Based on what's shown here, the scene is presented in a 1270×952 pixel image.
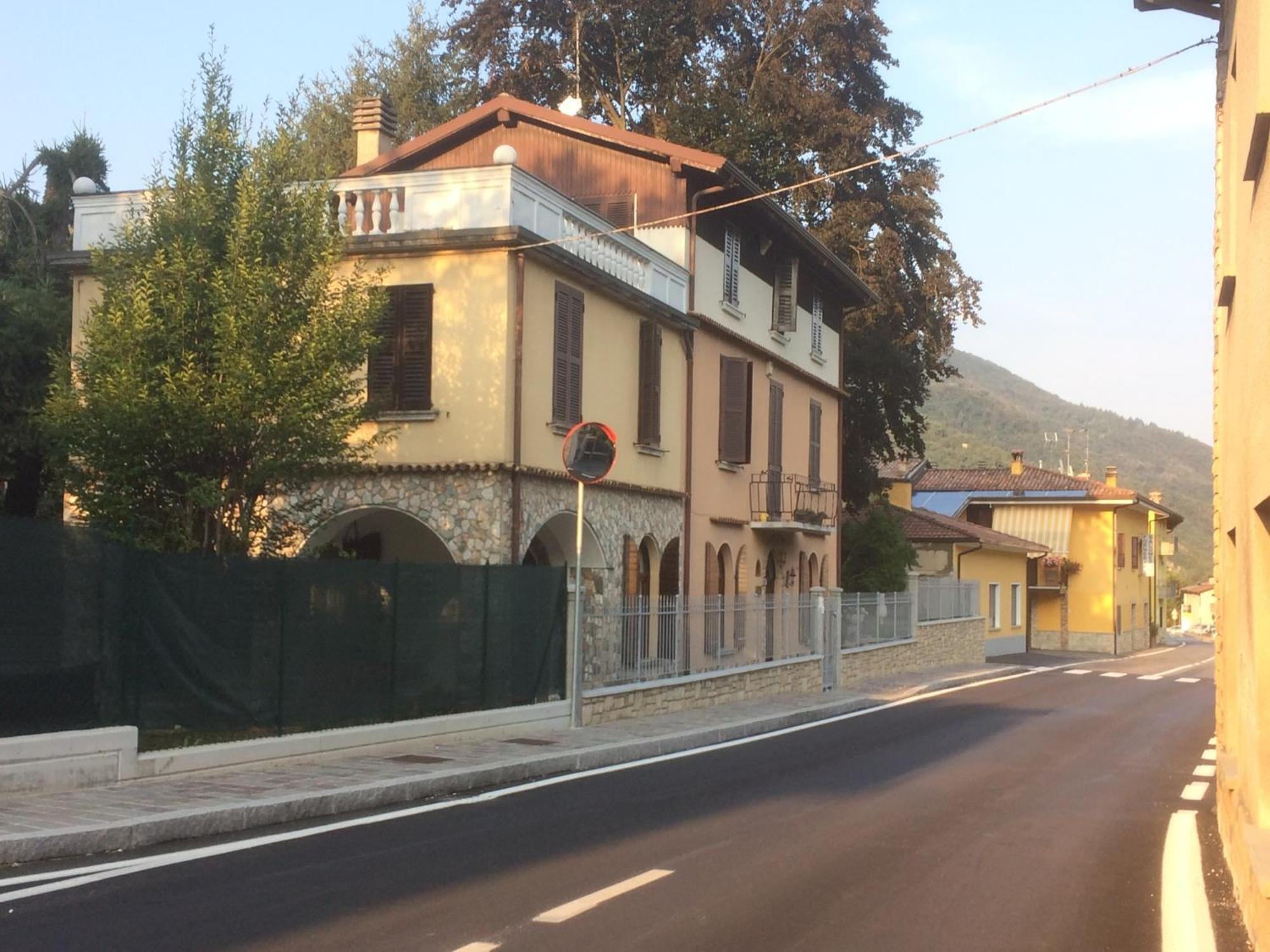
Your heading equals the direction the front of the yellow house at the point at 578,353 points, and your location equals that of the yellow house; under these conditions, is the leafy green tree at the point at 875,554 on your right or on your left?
on your left

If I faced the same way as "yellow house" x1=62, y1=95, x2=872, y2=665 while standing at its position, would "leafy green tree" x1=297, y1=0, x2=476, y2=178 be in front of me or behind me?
behind

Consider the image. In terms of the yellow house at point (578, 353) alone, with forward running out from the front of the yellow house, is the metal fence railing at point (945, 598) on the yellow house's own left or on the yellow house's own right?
on the yellow house's own left

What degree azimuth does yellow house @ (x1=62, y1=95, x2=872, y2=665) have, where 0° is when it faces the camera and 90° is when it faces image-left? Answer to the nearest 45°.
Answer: approximately 315°

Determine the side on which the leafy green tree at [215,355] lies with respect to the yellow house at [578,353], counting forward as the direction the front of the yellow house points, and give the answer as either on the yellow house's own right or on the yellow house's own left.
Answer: on the yellow house's own right

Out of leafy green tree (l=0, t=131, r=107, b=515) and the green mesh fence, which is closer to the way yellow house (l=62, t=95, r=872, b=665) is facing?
the green mesh fence

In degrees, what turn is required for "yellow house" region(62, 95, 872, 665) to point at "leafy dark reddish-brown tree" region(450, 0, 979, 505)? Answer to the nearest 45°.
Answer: approximately 90° to its left

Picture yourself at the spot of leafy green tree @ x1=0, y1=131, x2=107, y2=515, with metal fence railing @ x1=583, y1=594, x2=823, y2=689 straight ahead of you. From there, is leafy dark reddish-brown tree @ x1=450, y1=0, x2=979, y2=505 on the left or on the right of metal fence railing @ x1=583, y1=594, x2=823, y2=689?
left

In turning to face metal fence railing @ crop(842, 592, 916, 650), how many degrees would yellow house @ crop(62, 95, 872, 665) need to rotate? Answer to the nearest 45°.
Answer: approximately 90° to its left
